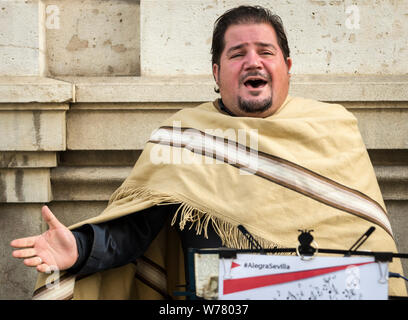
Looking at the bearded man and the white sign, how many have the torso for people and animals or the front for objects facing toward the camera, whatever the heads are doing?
2

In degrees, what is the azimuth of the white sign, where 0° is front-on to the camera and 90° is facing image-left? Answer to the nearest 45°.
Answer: approximately 0°
